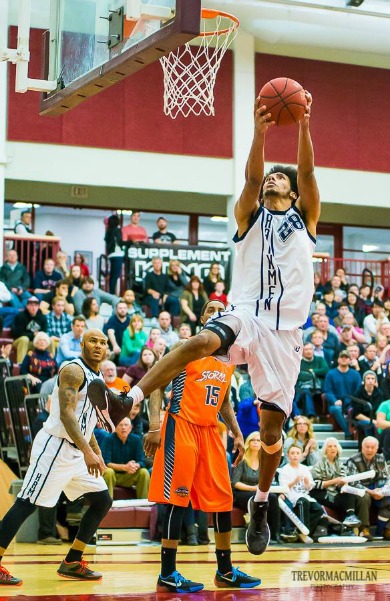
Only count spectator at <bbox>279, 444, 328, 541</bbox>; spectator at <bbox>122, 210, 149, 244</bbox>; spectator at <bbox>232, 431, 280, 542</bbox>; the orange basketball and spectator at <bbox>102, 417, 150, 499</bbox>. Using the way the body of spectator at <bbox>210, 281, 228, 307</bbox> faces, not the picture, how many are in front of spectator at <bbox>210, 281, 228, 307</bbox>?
4

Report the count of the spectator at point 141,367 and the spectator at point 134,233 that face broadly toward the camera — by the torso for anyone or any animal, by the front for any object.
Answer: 2

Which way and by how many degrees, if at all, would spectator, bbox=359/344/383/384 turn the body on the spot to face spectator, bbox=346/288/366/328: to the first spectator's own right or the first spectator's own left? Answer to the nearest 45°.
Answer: approximately 180°

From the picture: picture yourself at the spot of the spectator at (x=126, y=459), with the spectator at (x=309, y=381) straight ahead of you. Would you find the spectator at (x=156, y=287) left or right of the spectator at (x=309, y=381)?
left

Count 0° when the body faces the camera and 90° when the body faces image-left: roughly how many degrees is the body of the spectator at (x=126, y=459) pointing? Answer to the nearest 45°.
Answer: approximately 0°

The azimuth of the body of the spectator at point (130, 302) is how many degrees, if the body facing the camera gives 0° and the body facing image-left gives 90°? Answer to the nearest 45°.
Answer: approximately 0°

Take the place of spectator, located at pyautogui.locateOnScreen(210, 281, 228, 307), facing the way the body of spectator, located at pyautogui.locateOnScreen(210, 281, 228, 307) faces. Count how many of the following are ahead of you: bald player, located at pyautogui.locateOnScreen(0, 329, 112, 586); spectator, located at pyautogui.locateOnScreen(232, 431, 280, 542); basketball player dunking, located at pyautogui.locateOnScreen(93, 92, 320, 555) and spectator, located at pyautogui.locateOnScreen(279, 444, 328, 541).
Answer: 4

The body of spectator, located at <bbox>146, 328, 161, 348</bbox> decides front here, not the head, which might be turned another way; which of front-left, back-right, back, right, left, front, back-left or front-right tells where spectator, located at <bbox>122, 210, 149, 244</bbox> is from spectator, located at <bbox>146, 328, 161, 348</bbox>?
back

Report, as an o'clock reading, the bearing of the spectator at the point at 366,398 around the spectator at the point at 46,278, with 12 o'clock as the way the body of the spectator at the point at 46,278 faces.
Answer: the spectator at the point at 366,398 is roughly at 10 o'clock from the spectator at the point at 46,278.

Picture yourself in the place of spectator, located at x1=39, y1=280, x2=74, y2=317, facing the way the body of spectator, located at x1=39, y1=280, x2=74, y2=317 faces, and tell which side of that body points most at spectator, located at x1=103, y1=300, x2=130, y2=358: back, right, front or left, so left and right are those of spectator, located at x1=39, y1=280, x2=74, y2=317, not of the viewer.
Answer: left

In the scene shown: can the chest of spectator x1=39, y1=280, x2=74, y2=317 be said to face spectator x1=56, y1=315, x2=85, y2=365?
yes
